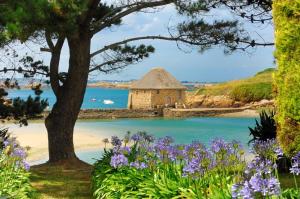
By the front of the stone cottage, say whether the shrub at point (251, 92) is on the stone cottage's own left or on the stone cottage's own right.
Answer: on the stone cottage's own left

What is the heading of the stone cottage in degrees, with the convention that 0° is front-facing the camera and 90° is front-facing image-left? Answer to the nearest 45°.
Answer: approximately 315°

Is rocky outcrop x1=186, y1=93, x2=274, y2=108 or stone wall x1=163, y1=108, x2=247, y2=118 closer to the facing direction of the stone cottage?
the stone wall

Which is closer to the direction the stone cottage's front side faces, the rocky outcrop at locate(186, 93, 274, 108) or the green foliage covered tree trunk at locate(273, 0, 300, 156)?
the green foliage covered tree trunk

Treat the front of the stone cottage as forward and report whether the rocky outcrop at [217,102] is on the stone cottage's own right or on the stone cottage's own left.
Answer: on the stone cottage's own left

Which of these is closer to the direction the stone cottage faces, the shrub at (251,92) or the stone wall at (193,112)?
the stone wall
